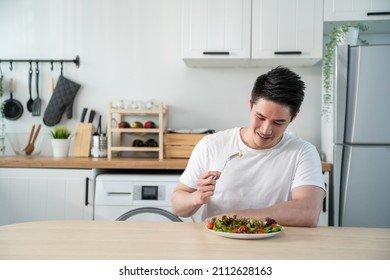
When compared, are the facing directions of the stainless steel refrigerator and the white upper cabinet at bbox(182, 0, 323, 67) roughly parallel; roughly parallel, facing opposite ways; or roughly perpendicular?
roughly parallel

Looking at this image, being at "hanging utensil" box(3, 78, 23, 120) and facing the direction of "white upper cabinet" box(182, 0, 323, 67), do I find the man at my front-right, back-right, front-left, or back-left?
front-right

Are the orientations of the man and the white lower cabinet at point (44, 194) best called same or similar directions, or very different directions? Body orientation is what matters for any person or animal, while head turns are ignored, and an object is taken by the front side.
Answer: same or similar directions

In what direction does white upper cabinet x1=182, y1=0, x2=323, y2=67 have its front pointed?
toward the camera

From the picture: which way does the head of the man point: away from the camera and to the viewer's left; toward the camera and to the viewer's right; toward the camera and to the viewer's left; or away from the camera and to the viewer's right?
toward the camera and to the viewer's left

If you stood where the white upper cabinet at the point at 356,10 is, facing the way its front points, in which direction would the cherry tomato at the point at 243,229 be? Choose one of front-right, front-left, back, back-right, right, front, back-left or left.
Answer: front

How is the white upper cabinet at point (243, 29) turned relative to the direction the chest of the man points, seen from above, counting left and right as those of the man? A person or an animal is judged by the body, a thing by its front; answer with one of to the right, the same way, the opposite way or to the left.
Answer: the same way

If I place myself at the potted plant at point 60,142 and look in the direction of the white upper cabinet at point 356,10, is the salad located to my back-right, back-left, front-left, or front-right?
front-right

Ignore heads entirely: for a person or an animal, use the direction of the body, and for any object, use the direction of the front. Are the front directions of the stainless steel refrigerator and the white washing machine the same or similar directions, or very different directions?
same or similar directions

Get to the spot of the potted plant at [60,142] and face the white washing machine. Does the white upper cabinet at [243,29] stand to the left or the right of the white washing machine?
left

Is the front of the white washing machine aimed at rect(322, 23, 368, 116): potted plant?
no

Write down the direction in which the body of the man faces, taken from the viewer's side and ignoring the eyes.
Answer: toward the camera

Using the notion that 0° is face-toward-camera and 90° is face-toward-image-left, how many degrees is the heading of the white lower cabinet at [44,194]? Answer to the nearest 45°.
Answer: approximately 0°

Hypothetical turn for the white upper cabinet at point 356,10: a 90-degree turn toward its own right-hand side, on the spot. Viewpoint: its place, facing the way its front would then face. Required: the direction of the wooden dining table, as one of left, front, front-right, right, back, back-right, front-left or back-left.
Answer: left

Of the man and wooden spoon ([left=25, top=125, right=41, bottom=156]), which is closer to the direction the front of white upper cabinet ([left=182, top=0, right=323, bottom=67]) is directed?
the man

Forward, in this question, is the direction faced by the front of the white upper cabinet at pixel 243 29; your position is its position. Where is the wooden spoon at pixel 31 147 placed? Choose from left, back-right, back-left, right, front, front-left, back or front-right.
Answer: right

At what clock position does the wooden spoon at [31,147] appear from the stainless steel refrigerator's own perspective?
The wooden spoon is roughly at 3 o'clock from the stainless steel refrigerator.

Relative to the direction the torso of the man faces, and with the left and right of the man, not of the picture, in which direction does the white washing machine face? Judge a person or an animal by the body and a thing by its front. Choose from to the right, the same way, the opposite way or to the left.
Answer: the same way

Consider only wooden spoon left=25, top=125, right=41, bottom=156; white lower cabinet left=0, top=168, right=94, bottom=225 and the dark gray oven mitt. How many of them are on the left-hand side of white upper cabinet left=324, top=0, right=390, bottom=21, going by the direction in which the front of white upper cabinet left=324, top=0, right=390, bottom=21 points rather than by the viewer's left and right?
0
